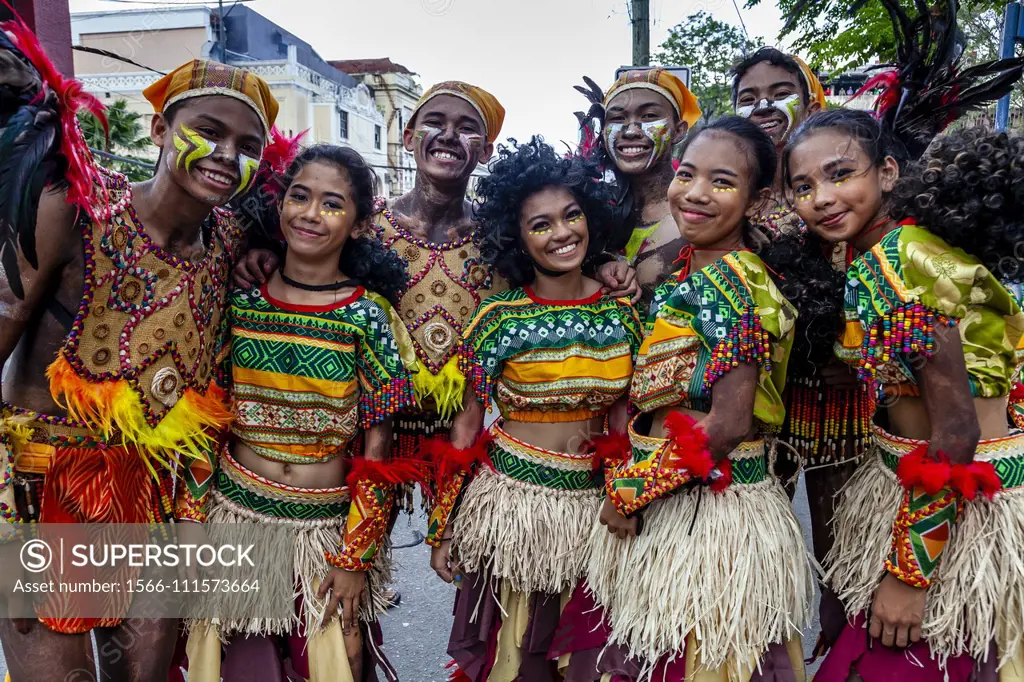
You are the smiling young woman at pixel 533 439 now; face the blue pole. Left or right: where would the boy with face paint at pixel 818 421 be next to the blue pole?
right

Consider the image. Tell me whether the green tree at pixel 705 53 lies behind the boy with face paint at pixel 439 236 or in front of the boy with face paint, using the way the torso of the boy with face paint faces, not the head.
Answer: behind

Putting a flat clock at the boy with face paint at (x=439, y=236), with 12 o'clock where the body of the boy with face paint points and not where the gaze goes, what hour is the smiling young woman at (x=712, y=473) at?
The smiling young woman is roughly at 11 o'clock from the boy with face paint.

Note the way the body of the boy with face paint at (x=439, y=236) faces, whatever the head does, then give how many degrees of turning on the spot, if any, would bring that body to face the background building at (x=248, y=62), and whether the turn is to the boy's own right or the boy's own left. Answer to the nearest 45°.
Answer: approximately 180°

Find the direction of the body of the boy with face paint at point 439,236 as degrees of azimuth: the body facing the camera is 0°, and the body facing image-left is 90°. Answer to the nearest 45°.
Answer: approximately 0°

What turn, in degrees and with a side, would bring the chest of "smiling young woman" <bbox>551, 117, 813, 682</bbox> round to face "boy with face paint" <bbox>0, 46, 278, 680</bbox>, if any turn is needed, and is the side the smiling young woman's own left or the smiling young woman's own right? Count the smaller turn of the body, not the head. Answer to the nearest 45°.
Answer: approximately 45° to the smiling young woman's own right

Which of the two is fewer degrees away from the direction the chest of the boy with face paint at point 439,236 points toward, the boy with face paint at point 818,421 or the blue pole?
the boy with face paint

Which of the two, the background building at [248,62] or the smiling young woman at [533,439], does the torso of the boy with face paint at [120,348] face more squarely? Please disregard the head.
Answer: the smiling young woman

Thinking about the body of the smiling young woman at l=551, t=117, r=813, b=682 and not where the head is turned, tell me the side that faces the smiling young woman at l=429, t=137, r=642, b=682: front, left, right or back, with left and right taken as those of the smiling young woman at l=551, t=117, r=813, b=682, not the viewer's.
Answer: right

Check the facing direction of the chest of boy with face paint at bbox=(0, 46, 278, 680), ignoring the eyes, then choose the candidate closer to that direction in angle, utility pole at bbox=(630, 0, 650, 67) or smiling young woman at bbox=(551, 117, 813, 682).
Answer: the smiling young woman

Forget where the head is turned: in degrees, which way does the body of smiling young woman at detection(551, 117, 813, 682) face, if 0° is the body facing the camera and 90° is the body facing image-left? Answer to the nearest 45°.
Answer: approximately 45°

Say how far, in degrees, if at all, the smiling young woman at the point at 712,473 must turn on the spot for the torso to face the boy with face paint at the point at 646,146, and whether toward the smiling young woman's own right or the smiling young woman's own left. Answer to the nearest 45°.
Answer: approximately 135° to the smiling young woman's own right
